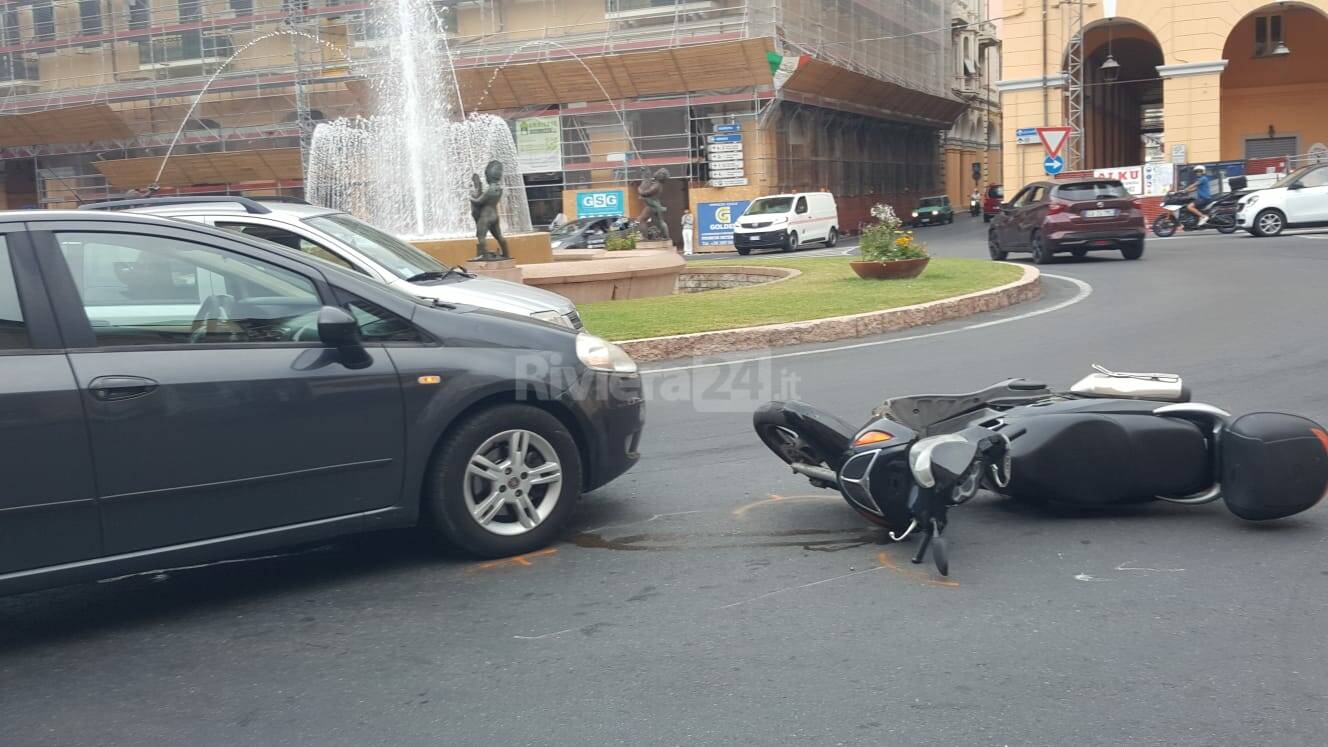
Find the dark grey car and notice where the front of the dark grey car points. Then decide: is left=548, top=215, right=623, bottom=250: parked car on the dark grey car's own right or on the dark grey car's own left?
on the dark grey car's own left

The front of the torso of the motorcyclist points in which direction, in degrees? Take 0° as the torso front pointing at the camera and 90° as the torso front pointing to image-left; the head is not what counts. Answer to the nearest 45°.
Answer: approximately 90°

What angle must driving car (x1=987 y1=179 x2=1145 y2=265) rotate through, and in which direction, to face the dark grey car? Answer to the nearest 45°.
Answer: approximately 135° to its left

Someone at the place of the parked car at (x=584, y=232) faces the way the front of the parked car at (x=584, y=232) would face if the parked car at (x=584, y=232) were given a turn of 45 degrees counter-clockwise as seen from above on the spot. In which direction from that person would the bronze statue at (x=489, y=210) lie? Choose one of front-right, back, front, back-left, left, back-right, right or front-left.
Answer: front

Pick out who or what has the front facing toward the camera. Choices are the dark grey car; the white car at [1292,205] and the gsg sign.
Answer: the gsg sign

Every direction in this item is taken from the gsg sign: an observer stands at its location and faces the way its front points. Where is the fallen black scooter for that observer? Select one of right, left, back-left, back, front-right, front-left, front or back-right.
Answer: front

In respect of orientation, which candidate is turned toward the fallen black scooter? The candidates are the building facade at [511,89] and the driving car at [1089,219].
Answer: the building facade

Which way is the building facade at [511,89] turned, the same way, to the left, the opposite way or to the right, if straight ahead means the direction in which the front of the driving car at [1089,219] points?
the opposite way

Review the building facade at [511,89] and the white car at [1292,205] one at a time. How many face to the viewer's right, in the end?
0

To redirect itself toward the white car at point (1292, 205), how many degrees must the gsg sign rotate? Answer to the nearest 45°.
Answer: approximately 45° to its left

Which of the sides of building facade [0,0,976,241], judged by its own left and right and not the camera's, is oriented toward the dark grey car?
front

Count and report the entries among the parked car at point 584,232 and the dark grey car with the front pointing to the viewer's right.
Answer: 1

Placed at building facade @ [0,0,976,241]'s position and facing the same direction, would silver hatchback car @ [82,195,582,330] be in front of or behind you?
in front

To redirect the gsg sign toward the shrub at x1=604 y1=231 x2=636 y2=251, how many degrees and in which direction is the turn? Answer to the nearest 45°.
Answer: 0° — it already faces it

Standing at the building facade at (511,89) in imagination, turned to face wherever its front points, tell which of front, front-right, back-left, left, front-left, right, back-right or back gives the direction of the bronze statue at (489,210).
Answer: front

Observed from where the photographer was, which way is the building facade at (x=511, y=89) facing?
facing the viewer

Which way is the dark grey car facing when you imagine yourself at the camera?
facing to the right of the viewer

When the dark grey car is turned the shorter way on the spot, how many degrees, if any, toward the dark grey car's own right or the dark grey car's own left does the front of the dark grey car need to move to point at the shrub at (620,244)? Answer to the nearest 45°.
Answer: approximately 90° to the dark grey car's own left

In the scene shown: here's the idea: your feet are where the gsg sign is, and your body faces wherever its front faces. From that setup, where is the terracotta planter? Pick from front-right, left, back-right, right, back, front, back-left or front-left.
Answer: front

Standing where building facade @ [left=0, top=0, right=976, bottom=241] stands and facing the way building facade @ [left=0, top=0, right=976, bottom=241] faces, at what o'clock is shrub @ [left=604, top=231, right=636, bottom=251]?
The shrub is roughly at 12 o'clock from the building facade.

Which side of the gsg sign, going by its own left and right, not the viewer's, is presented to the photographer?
front
